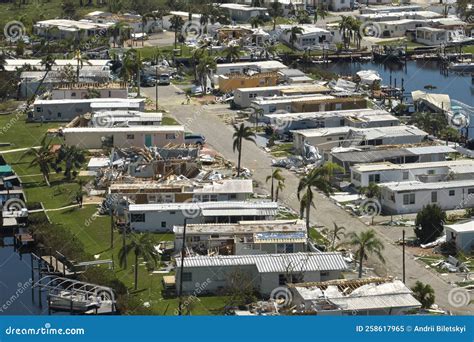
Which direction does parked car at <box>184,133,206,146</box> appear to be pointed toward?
to the viewer's left

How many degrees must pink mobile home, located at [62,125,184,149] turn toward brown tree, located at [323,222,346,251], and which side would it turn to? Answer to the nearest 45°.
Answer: approximately 45° to its left

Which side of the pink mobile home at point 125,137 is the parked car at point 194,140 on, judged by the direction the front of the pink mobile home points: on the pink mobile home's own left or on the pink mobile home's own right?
on the pink mobile home's own left

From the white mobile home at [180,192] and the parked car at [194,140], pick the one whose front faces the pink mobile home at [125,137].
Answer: the parked car

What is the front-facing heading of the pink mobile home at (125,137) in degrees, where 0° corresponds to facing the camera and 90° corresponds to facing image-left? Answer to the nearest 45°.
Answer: approximately 0°

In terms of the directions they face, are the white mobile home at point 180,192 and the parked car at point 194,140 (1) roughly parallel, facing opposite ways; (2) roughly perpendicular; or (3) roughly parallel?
roughly perpendicular

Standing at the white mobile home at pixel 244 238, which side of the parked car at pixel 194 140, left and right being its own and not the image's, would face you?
left

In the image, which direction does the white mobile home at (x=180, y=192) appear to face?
toward the camera

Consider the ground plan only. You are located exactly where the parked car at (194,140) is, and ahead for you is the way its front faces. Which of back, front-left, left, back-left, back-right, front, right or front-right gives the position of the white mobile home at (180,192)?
left
